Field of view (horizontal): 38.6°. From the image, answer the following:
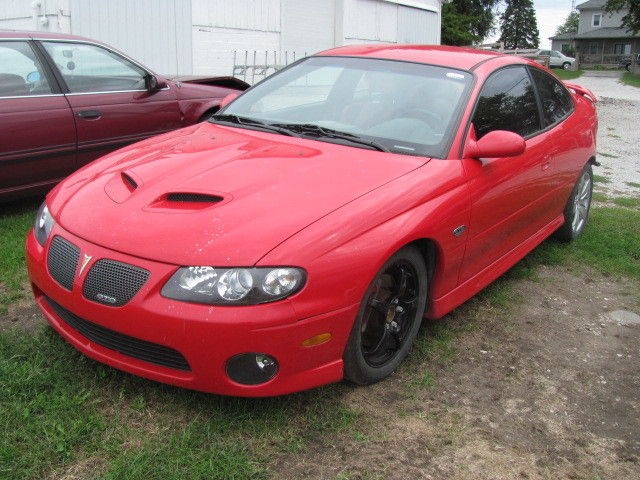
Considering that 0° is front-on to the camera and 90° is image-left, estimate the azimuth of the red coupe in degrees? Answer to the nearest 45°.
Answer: approximately 45°

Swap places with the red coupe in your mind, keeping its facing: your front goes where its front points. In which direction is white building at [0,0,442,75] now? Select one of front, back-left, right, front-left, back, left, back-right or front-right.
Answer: back-right

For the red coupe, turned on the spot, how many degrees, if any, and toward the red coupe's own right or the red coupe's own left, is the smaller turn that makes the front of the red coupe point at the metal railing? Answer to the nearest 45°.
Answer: approximately 135° to the red coupe's own right

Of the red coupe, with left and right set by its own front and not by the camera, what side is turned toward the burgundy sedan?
right
